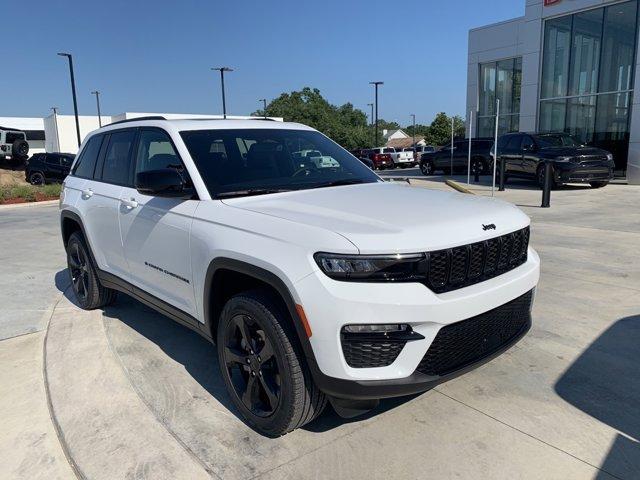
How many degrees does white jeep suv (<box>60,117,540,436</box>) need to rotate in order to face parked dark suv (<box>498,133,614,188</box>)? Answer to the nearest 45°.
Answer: approximately 90° to its left

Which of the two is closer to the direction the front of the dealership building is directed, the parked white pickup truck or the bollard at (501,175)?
the bollard

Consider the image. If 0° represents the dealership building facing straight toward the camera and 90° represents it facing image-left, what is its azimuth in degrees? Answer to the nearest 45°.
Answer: approximately 45°

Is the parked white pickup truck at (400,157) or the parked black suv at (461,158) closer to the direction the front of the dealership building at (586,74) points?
the parked black suv

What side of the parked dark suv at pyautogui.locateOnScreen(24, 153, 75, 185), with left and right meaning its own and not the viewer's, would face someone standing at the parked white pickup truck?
front

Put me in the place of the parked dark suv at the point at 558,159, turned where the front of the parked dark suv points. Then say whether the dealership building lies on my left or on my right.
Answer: on my left

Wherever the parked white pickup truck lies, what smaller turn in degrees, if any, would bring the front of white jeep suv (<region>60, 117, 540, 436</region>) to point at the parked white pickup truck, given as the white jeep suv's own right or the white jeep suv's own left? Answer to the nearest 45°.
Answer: approximately 135° to the white jeep suv's own left

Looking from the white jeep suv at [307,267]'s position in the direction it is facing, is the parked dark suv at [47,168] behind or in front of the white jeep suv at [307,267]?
behind
